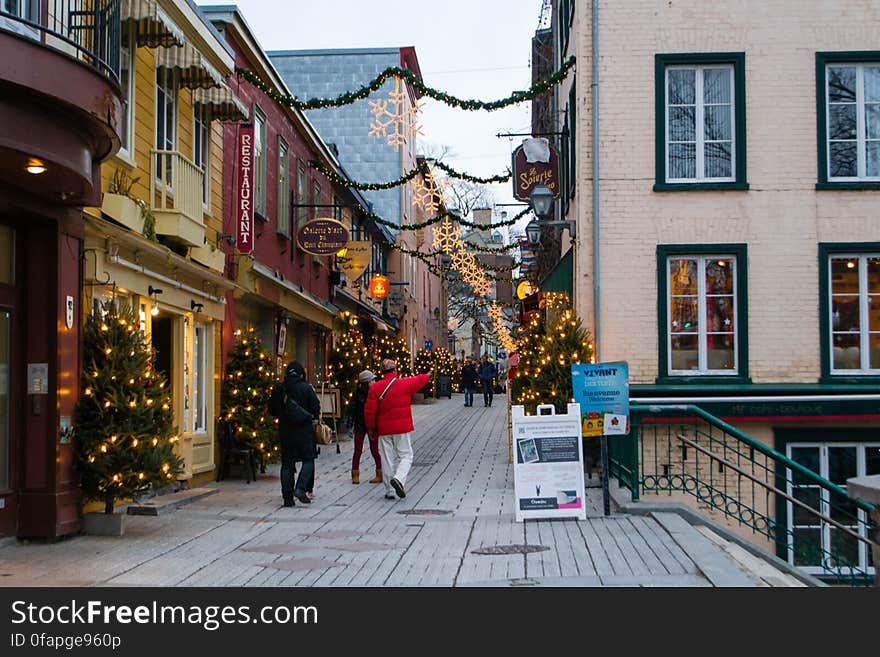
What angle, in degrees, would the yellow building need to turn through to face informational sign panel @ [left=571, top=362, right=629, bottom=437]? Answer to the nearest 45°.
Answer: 0° — it already faces it

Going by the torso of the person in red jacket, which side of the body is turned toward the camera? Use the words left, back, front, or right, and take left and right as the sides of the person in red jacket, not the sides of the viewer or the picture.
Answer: back

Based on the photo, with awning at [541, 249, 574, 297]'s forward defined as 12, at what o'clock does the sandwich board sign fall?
The sandwich board sign is roughly at 9 o'clock from the awning.

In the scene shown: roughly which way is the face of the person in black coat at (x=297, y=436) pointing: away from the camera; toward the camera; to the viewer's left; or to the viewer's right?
away from the camera

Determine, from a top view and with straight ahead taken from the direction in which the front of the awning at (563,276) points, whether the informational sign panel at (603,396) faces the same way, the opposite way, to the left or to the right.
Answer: to the left

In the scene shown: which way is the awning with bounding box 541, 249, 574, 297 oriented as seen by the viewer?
to the viewer's left

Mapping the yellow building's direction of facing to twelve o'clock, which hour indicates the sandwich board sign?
The sandwich board sign is roughly at 12 o'clock from the yellow building.

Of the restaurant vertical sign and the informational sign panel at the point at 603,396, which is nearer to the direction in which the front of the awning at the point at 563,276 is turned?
the restaurant vertical sign

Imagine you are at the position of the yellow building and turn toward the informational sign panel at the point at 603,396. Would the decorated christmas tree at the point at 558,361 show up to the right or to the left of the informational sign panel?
left
